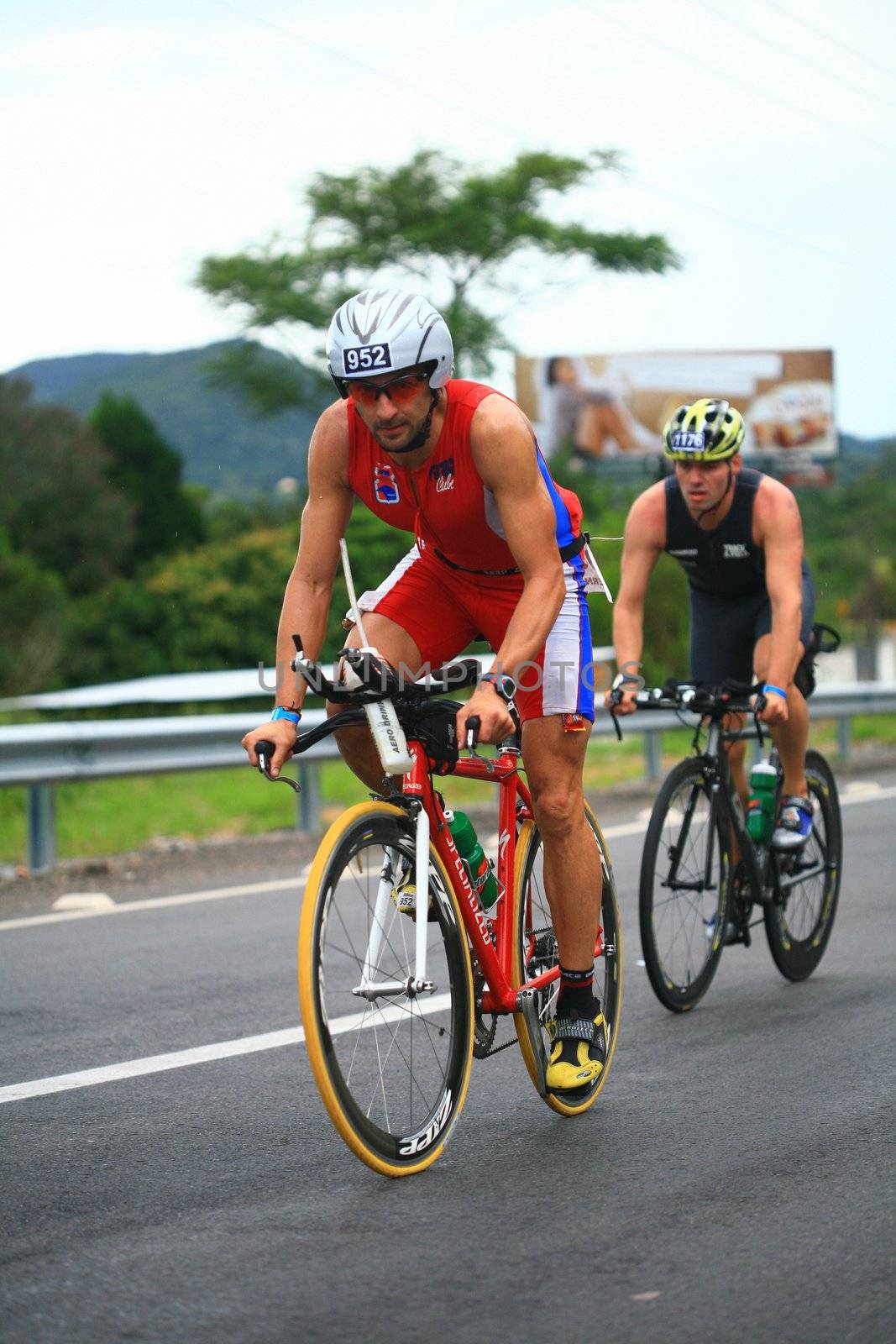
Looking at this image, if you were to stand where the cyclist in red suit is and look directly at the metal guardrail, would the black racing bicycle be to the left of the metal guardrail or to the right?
right

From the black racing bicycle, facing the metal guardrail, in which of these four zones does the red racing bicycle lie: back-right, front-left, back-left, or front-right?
back-left

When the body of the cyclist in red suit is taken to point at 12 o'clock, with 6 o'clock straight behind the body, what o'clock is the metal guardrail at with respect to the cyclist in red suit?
The metal guardrail is roughly at 4 o'clock from the cyclist in red suit.

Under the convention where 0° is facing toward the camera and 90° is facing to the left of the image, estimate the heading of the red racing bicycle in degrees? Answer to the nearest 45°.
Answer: approximately 45°

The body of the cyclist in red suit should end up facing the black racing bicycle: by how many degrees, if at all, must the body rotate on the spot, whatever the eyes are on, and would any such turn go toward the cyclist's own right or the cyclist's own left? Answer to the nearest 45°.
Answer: approximately 180°

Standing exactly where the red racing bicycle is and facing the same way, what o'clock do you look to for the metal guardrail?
The metal guardrail is roughly at 4 o'clock from the red racing bicycle.

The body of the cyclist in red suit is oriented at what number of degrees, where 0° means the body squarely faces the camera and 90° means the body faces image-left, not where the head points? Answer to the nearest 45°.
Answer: approximately 45°
